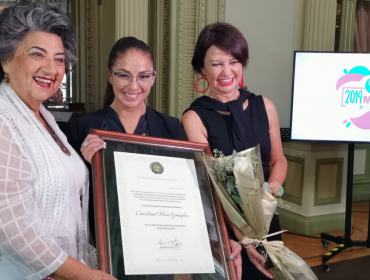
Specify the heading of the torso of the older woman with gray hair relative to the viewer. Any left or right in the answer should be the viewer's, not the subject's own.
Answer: facing the viewer and to the right of the viewer

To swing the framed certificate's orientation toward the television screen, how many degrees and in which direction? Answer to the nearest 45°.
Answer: approximately 135° to its left

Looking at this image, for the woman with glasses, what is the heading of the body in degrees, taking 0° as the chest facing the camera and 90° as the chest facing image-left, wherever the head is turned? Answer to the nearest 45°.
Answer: approximately 0°

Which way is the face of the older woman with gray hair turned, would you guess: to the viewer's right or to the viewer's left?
to the viewer's right

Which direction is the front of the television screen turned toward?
toward the camera

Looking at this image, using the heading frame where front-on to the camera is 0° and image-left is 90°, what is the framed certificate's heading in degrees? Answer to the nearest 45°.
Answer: approximately 0°

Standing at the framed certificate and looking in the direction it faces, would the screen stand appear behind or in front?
behind

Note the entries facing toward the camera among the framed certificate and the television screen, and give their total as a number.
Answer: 2

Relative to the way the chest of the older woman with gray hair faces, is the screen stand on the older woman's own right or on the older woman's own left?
on the older woman's own left
